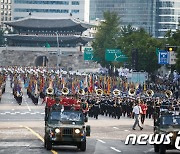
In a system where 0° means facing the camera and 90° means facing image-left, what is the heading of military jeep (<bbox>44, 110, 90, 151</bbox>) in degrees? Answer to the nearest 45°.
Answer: approximately 0°

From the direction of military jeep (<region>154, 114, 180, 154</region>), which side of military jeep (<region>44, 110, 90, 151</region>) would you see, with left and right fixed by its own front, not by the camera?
left
